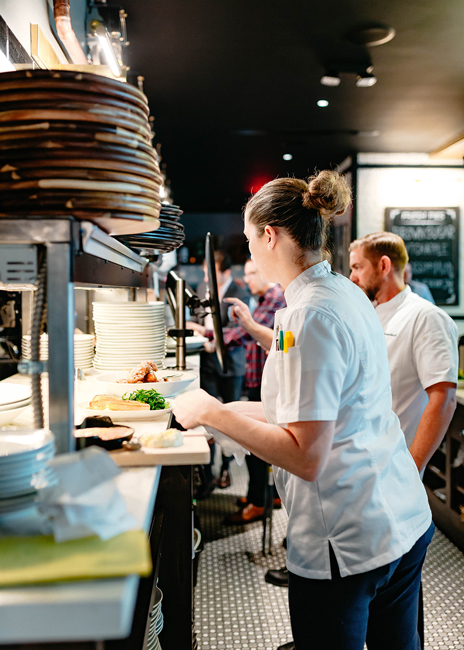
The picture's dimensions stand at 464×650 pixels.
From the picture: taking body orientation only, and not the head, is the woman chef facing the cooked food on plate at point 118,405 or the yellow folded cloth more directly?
the cooked food on plate

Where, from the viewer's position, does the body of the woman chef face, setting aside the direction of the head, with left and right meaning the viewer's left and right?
facing away from the viewer and to the left of the viewer

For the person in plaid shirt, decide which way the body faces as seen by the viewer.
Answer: to the viewer's left

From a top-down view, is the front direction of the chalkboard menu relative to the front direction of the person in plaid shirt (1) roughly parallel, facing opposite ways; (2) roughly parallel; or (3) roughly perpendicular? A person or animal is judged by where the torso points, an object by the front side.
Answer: roughly perpendicular

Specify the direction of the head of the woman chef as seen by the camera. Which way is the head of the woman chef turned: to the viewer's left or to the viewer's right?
to the viewer's left

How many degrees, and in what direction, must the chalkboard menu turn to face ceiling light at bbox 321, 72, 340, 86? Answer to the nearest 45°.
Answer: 0° — it already faces it
